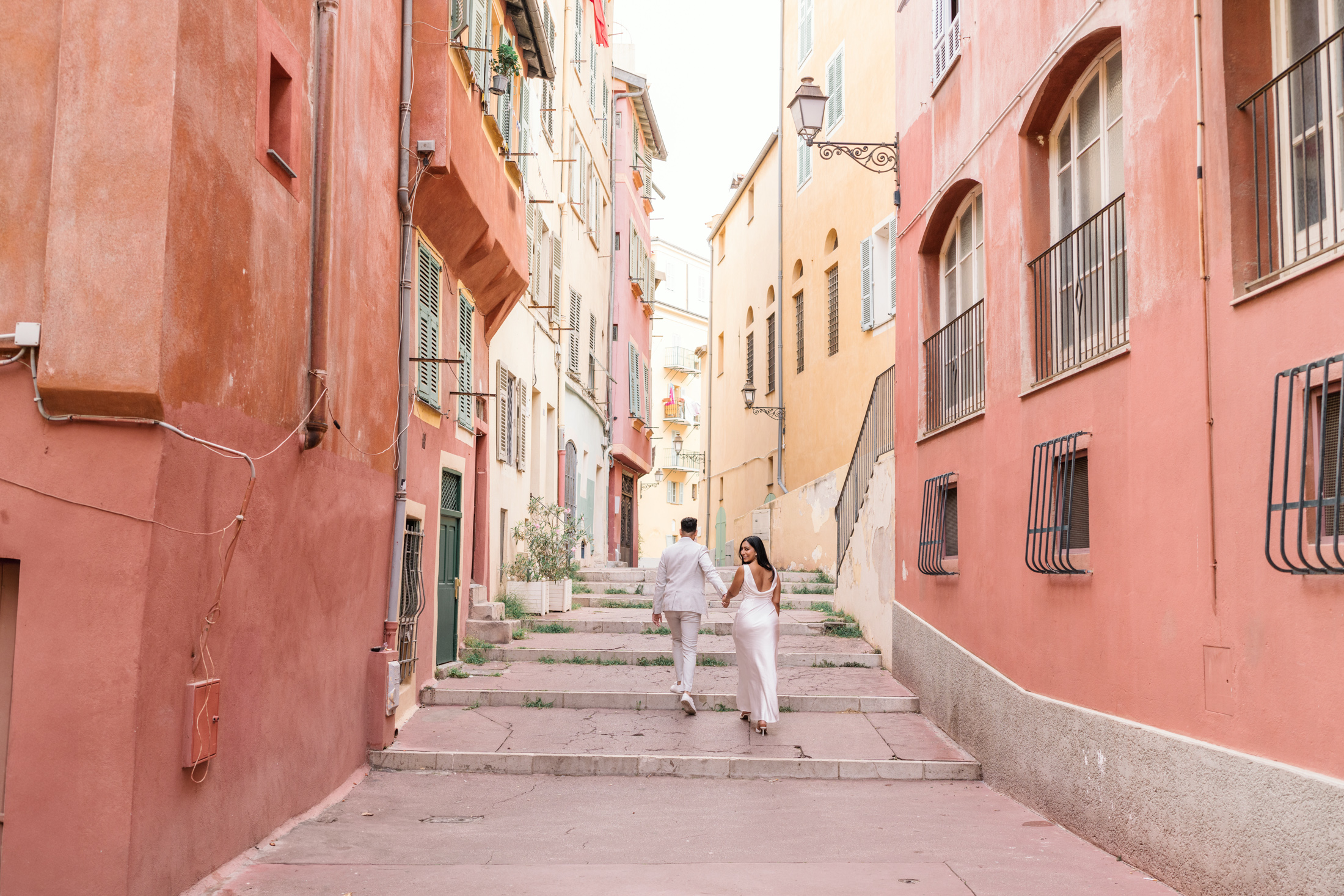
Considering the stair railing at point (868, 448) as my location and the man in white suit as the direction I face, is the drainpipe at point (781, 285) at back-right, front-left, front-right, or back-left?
back-right

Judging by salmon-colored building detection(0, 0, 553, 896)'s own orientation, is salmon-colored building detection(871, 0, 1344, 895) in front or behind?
in front

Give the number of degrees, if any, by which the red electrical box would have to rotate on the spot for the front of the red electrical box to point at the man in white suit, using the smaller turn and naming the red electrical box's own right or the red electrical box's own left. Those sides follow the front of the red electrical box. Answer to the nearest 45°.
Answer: approximately 90° to the red electrical box's own left

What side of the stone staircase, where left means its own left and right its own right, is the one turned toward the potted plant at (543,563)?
back

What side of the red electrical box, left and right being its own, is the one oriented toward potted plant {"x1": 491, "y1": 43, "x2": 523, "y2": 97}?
left

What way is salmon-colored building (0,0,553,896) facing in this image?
to the viewer's right

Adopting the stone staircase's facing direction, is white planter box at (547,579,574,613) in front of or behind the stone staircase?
behind

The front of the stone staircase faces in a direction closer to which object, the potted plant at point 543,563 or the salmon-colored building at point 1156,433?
the salmon-colored building

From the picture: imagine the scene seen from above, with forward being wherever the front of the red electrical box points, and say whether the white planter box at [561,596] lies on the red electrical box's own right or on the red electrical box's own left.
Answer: on the red electrical box's own left

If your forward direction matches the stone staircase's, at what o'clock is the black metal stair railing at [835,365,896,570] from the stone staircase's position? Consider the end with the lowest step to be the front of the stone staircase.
The black metal stair railing is roughly at 7 o'clock from the stone staircase.

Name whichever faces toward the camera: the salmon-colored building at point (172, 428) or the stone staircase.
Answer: the stone staircase

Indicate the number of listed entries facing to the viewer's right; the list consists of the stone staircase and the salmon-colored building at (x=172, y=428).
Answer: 1

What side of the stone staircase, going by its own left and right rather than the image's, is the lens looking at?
front

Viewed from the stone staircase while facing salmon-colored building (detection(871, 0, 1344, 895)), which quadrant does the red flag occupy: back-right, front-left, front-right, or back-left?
back-left

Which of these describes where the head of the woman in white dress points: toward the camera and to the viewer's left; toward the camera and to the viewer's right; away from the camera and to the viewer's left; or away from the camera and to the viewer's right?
toward the camera and to the viewer's left

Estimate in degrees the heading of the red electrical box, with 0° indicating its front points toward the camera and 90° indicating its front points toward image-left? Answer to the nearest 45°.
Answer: approximately 315°

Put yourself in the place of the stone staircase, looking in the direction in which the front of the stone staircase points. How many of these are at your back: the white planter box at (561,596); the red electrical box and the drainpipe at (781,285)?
2

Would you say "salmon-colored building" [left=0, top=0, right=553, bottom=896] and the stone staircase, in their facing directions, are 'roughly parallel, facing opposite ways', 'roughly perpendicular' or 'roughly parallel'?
roughly perpendicular

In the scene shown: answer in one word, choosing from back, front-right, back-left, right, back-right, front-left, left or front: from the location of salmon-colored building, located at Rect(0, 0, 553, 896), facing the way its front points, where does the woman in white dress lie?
front-left

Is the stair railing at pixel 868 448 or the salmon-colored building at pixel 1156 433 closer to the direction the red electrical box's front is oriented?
the salmon-colored building
